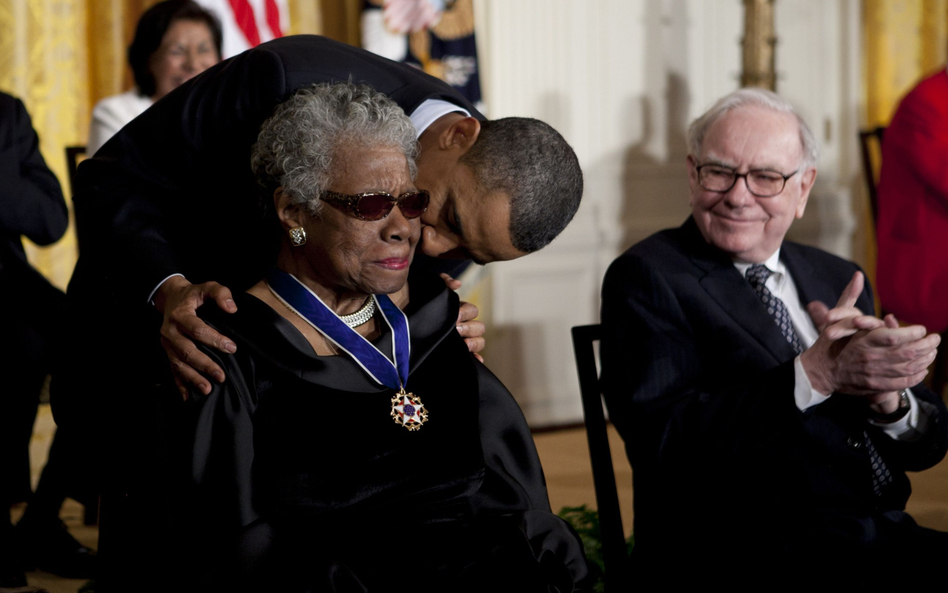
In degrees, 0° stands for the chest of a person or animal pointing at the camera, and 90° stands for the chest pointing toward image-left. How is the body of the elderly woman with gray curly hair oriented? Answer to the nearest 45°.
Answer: approximately 315°

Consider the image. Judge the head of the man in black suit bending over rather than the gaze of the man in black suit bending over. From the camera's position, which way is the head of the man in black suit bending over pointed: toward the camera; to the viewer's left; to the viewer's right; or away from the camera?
to the viewer's left

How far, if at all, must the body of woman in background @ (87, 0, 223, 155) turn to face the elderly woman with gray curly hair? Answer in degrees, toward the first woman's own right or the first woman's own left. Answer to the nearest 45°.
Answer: approximately 45° to the first woman's own right

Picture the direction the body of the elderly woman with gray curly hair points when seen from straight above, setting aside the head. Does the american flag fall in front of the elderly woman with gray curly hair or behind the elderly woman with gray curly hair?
behind

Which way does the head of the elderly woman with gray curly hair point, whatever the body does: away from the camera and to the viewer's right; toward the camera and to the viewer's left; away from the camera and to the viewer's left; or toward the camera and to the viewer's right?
toward the camera and to the viewer's right

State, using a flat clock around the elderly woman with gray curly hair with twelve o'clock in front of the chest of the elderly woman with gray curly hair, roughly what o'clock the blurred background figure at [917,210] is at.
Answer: The blurred background figure is roughly at 9 o'clock from the elderly woman with gray curly hair.

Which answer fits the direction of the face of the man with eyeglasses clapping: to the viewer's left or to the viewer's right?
to the viewer's left
